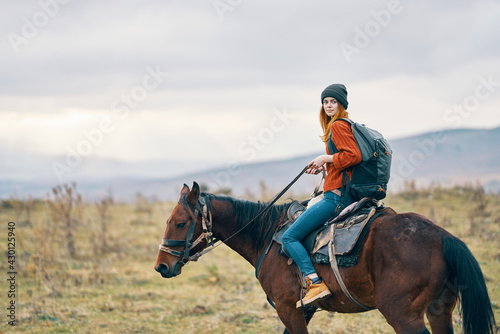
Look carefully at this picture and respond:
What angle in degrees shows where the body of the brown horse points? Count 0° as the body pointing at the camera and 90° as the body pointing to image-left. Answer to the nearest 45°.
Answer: approximately 90°

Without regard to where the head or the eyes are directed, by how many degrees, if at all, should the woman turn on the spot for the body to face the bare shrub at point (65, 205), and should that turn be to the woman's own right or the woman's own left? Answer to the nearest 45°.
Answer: approximately 45° to the woman's own right

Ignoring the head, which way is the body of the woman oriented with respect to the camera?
to the viewer's left

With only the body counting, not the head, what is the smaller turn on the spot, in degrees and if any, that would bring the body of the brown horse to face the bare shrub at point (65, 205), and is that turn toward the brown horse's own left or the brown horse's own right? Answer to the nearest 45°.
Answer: approximately 45° to the brown horse's own right
